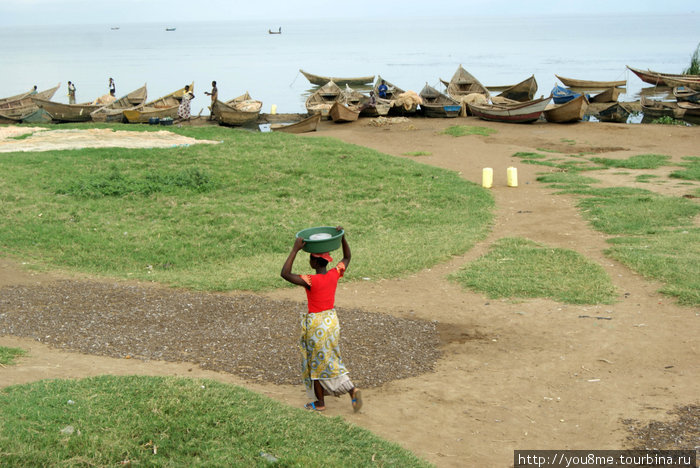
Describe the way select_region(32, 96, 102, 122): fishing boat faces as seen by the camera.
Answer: facing to the left of the viewer

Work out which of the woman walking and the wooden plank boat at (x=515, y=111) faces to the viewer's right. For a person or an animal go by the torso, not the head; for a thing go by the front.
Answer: the wooden plank boat

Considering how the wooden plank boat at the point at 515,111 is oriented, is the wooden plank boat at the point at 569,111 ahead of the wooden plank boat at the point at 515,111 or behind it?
ahead

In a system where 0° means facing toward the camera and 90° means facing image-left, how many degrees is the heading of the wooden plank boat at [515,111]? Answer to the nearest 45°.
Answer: approximately 270°

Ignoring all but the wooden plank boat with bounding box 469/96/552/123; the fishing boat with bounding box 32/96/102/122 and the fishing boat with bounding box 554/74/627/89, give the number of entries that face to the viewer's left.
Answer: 2

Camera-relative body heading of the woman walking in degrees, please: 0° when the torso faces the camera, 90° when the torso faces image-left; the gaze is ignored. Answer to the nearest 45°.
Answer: approximately 135°

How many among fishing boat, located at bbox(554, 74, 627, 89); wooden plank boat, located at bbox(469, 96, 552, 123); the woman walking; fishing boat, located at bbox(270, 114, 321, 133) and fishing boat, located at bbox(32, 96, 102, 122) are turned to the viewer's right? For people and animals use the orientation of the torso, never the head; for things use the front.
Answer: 2

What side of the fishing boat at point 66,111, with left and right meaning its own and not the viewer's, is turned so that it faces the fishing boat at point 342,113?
back

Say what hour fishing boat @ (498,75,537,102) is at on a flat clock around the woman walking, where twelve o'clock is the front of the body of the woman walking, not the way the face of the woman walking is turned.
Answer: The fishing boat is roughly at 2 o'clock from the woman walking.

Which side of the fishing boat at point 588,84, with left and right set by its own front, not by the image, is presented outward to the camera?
left

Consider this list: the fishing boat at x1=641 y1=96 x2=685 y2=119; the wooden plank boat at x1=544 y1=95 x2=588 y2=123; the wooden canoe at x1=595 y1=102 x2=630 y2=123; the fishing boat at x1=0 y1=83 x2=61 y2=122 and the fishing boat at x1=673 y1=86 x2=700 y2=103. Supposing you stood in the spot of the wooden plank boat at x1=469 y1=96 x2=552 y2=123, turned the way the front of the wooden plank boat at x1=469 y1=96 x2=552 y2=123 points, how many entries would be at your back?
1

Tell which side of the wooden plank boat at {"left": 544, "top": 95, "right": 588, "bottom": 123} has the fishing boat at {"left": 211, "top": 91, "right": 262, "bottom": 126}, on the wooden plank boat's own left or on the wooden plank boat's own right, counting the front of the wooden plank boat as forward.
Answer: on the wooden plank boat's own right
